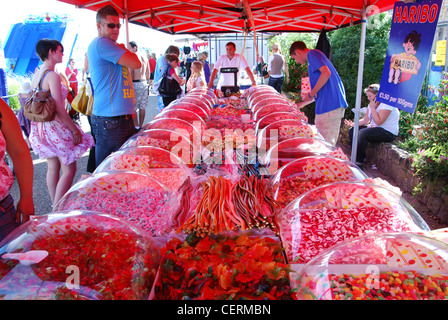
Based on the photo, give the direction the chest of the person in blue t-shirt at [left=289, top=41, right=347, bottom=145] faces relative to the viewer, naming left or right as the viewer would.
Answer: facing to the left of the viewer

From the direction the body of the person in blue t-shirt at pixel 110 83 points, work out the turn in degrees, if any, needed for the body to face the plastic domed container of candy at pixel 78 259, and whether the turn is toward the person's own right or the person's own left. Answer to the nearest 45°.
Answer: approximately 90° to the person's own right

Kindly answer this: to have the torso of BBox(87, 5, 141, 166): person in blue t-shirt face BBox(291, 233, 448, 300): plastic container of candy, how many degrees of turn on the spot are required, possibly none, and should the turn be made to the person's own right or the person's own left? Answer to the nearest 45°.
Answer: approximately 90° to the person's own right

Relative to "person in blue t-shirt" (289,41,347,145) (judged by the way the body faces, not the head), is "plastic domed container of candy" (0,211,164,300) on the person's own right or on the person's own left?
on the person's own left

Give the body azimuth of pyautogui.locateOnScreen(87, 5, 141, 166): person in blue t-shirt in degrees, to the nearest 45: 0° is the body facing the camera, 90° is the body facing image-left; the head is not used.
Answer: approximately 270°

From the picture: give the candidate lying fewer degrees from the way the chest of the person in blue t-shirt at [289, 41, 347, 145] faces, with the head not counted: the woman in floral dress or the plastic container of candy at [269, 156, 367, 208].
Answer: the woman in floral dress
